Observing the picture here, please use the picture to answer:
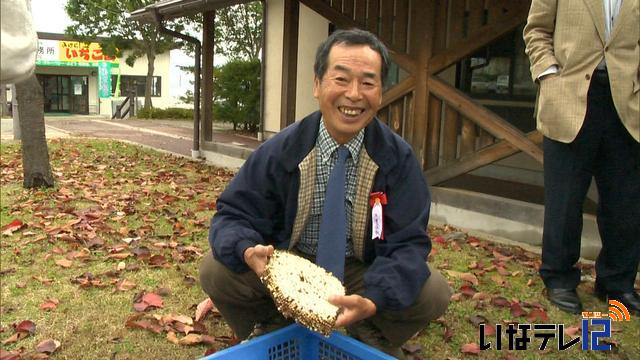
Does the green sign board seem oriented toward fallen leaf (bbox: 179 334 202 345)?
yes

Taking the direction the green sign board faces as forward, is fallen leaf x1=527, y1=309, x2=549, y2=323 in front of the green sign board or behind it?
in front

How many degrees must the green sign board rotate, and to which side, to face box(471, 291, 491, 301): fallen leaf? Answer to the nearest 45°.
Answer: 0° — it already faces it

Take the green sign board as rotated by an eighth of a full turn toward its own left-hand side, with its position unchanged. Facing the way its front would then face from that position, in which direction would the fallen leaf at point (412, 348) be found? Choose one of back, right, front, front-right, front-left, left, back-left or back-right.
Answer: front-right

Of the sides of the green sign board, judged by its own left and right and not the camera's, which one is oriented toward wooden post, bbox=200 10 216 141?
front

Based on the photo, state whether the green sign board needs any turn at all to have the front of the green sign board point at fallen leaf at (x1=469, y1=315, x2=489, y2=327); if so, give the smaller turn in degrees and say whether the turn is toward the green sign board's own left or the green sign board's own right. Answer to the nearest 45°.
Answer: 0° — it already faces it

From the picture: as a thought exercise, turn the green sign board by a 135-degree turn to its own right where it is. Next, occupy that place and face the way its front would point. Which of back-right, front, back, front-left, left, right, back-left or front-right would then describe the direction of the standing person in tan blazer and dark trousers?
back-left

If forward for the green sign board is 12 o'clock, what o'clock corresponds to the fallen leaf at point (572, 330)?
The fallen leaf is roughly at 12 o'clock from the green sign board.

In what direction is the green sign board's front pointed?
toward the camera

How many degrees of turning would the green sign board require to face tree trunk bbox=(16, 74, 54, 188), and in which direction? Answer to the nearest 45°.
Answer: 0° — it already faces it

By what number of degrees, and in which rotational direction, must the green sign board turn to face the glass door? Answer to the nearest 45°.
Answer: approximately 135° to its right

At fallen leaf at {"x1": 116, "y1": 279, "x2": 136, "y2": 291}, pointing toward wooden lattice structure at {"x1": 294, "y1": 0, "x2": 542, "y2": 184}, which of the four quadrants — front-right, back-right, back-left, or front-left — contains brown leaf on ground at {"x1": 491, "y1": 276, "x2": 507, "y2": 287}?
front-right

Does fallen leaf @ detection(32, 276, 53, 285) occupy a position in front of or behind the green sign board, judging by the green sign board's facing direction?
in front

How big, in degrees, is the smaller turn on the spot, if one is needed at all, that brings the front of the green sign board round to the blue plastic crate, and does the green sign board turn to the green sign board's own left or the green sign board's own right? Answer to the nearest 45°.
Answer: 0° — it already faces it

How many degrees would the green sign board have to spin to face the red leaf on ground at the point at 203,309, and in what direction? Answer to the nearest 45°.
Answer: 0° — it already faces it

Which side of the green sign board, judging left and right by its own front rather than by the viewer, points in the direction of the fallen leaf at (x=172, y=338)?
front

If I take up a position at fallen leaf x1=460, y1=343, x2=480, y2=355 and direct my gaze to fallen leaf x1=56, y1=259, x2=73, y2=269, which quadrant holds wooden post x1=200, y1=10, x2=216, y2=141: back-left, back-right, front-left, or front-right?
front-right

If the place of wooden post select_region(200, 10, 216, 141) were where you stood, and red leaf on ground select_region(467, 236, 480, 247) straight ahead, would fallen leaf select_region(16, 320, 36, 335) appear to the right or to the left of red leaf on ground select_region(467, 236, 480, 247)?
right

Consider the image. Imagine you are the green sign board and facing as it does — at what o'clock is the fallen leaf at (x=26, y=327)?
The fallen leaf is roughly at 12 o'clock from the green sign board.

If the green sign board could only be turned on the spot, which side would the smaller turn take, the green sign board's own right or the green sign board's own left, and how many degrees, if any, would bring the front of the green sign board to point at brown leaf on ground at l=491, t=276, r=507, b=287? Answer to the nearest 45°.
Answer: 0° — it already faces it
